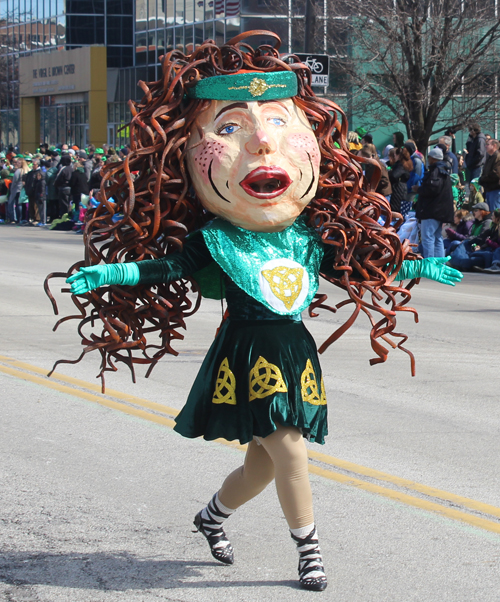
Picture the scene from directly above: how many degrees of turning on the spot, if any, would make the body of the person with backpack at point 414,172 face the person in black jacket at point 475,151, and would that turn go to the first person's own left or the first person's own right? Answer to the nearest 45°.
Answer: approximately 90° to the first person's own right

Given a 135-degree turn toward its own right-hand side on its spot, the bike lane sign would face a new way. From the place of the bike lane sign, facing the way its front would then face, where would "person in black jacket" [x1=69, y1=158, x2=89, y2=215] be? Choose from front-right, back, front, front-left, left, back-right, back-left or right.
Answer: front

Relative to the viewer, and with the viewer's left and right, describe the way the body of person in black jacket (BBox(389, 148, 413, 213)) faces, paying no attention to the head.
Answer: facing to the left of the viewer

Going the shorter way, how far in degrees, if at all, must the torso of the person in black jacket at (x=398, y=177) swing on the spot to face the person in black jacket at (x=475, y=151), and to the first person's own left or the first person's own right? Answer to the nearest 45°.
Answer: approximately 90° to the first person's own right

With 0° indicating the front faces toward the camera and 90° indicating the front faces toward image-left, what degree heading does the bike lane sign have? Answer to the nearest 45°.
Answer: approximately 0°

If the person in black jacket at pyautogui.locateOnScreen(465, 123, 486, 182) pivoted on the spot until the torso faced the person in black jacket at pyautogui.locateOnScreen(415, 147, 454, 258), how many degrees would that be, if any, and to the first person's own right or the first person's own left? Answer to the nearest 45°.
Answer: approximately 45° to the first person's own left
